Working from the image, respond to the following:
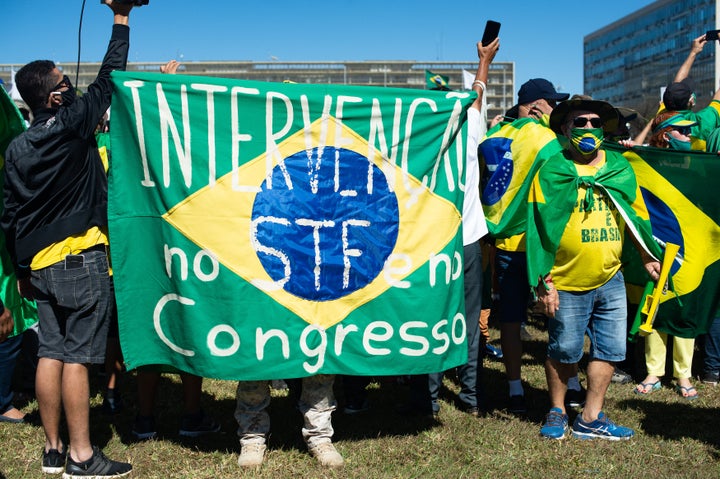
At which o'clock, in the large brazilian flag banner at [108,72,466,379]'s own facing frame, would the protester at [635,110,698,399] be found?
The protester is roughly at 8 o'clock from the large brazilian flag banner.

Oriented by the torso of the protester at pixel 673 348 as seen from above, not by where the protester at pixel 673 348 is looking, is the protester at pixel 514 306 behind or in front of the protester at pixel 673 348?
in front

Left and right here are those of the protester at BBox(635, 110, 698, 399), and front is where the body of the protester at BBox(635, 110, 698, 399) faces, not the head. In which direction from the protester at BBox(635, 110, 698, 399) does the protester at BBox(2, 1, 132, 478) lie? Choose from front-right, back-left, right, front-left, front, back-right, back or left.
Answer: front-right

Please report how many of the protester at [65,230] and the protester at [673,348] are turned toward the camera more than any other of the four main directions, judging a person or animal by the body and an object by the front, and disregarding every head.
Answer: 1

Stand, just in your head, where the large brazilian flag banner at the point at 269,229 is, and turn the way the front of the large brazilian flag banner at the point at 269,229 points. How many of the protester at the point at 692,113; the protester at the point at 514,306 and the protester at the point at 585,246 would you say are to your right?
0

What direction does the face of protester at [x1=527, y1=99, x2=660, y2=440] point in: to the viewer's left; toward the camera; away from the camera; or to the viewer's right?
toward the camera

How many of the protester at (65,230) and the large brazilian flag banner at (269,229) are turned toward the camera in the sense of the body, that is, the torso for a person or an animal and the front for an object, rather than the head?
1

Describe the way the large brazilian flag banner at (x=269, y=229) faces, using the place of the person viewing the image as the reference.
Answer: facing the viewer

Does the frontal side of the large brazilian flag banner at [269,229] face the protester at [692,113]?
no

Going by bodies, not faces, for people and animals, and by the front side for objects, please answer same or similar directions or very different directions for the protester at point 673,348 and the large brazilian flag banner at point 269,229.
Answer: same or similar directions

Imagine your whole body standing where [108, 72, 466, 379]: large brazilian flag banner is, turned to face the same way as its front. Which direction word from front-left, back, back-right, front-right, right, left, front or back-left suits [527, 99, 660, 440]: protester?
left

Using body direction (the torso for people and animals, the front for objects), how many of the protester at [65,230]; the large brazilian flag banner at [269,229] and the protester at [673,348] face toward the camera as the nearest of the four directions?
2

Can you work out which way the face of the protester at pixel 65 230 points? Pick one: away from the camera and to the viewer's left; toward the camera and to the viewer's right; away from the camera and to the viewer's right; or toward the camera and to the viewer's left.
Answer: away from the camera and to the viewer's right

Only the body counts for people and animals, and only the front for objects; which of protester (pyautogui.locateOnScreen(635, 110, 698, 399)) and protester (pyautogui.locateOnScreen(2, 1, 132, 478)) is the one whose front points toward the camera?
protester (pyautogui.locateOnScreen(635, 110, 698, 399))

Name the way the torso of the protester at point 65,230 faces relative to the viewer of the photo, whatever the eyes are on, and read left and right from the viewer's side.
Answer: facing away from the viewer and to the right of the viewer

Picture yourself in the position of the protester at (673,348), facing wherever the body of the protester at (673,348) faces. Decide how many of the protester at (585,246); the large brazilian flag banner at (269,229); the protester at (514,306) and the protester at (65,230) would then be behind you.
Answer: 0

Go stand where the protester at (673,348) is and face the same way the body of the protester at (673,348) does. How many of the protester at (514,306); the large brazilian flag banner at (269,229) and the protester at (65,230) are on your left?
0
